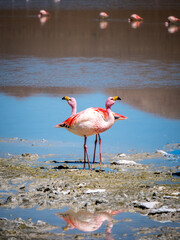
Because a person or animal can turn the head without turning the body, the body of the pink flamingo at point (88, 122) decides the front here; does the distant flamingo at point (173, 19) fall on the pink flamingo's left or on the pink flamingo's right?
on the pink flamingo's left

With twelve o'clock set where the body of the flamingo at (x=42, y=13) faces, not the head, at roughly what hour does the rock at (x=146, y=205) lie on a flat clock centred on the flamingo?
The rock is roughly at 9 o'clock from the flamingo.

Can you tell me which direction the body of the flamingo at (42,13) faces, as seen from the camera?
to the viewer's left

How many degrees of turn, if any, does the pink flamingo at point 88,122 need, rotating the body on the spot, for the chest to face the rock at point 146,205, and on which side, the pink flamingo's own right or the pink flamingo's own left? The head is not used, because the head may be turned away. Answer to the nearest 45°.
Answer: approximately 90° to the pink flamingo's own right

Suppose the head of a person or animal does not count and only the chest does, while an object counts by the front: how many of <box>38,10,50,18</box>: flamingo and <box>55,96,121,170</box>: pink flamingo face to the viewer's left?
1

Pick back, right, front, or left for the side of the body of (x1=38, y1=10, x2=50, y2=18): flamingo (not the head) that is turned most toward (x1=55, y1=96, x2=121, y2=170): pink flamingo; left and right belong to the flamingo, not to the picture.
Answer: left

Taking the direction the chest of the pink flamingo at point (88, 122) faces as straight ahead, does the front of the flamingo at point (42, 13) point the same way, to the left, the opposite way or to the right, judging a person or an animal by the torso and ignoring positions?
the opposite way

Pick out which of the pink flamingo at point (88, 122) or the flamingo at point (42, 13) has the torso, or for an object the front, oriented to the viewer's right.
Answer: the pink flamingo

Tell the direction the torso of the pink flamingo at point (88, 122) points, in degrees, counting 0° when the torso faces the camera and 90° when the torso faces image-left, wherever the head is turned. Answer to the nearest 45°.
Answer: approximately 270°

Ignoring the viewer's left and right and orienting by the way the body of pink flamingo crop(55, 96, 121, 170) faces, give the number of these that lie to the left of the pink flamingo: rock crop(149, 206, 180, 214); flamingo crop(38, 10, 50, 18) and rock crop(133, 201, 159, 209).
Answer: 1

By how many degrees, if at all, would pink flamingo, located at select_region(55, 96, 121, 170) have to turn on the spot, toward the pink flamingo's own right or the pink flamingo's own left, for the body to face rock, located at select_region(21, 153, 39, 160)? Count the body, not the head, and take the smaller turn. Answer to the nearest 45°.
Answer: approximately 180°
